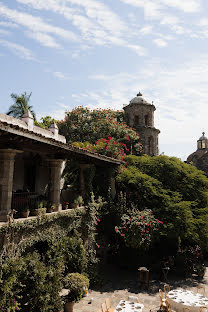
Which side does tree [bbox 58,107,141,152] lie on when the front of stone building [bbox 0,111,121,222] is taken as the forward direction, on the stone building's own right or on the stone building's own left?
on the stone building's own left

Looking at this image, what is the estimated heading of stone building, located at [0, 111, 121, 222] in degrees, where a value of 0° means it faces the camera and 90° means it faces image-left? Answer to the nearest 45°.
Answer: approximately 315°

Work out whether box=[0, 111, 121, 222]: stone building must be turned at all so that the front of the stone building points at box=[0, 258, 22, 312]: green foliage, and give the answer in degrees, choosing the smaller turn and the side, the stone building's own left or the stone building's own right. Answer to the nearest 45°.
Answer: approximately 45° to the stone building's own right

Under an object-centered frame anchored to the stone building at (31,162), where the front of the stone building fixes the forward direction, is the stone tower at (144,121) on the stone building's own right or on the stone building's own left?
on the stone building's own left

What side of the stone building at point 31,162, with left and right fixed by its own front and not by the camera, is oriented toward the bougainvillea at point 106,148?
left

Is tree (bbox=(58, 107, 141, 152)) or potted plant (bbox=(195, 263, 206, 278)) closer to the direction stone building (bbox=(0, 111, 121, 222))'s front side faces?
the potted plant
